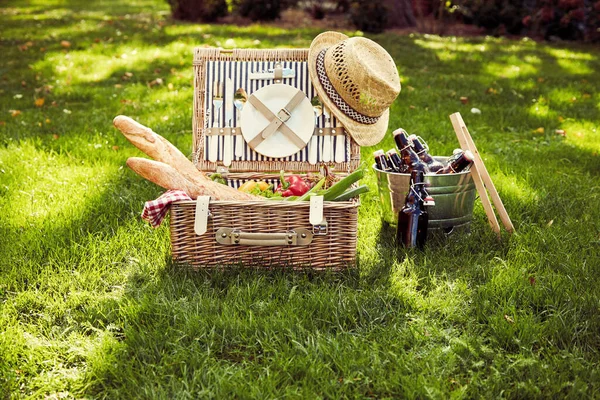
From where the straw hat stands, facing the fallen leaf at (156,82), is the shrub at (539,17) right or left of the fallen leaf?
right

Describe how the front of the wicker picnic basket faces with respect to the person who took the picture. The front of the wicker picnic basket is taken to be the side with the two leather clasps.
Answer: facing the viewer

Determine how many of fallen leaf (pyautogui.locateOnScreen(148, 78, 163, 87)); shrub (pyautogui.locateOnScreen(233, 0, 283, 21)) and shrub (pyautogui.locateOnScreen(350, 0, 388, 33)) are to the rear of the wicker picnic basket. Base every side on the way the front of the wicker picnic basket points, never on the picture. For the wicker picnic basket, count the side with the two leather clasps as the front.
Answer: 3

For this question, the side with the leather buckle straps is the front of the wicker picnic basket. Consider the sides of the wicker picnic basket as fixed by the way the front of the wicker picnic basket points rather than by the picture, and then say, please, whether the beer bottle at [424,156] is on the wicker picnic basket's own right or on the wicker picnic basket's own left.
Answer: on the wicker picnic basket's own left

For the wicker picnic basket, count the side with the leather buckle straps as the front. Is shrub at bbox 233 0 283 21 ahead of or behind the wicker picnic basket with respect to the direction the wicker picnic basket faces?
behind

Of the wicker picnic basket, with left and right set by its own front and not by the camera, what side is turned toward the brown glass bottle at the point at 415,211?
left

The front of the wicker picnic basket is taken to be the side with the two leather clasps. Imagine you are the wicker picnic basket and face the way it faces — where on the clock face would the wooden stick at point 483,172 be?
The wooden stick is roughly at 8 o'clock from the wicker picnic basket.

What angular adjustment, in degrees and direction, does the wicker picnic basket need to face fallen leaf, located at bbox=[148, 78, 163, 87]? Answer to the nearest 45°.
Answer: approximately 180°

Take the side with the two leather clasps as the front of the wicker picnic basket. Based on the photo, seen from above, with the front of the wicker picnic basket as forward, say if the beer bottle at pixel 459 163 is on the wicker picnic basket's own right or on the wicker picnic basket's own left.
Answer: on the wicker picnic basket's own left

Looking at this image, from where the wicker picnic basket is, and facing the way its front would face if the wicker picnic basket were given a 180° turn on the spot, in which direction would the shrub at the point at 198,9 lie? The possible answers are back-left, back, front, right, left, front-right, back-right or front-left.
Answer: front
